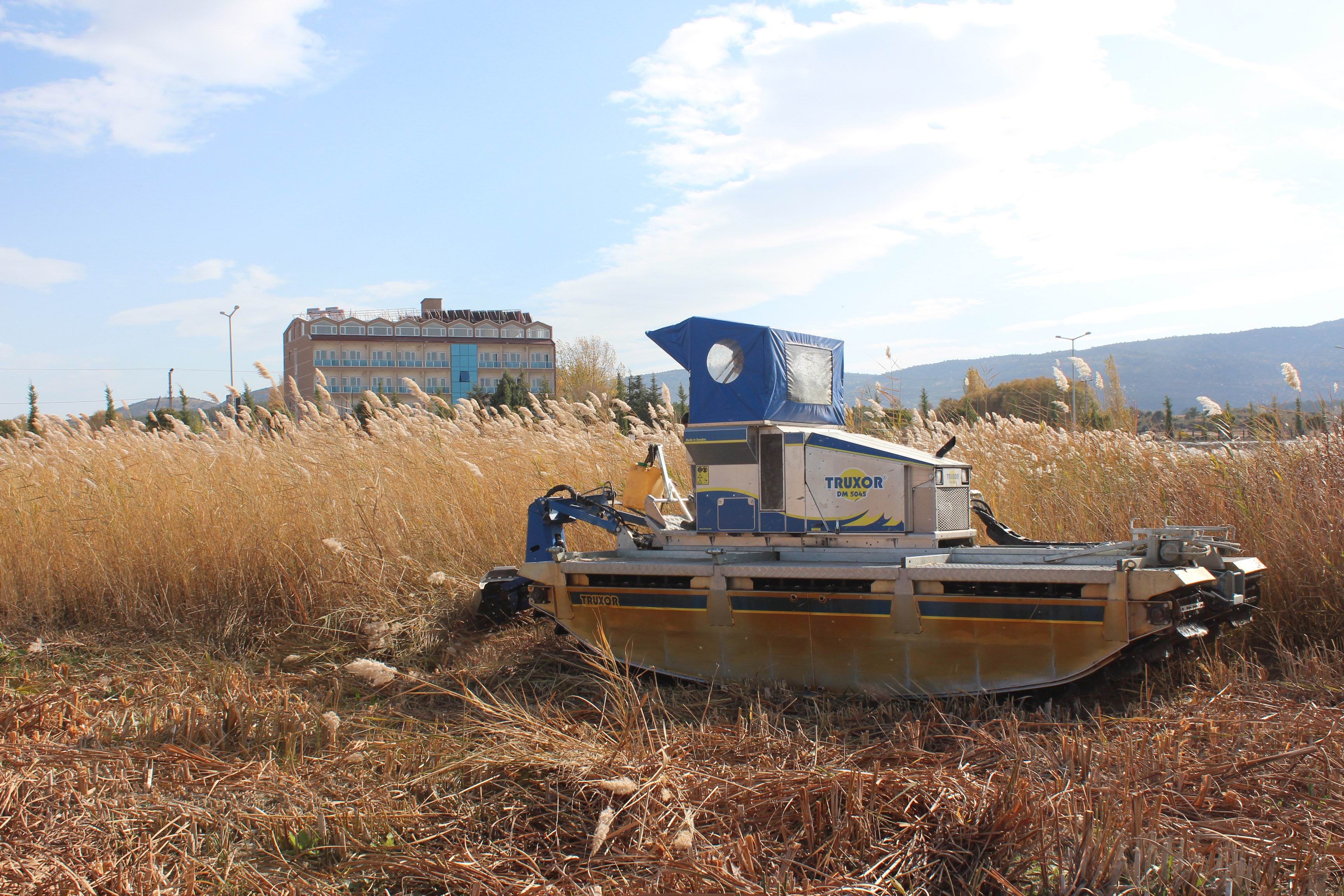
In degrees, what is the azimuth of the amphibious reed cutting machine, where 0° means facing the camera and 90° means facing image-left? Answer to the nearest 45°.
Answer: approximately 90°
